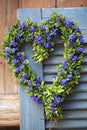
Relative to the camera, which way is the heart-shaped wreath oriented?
toward the camera
